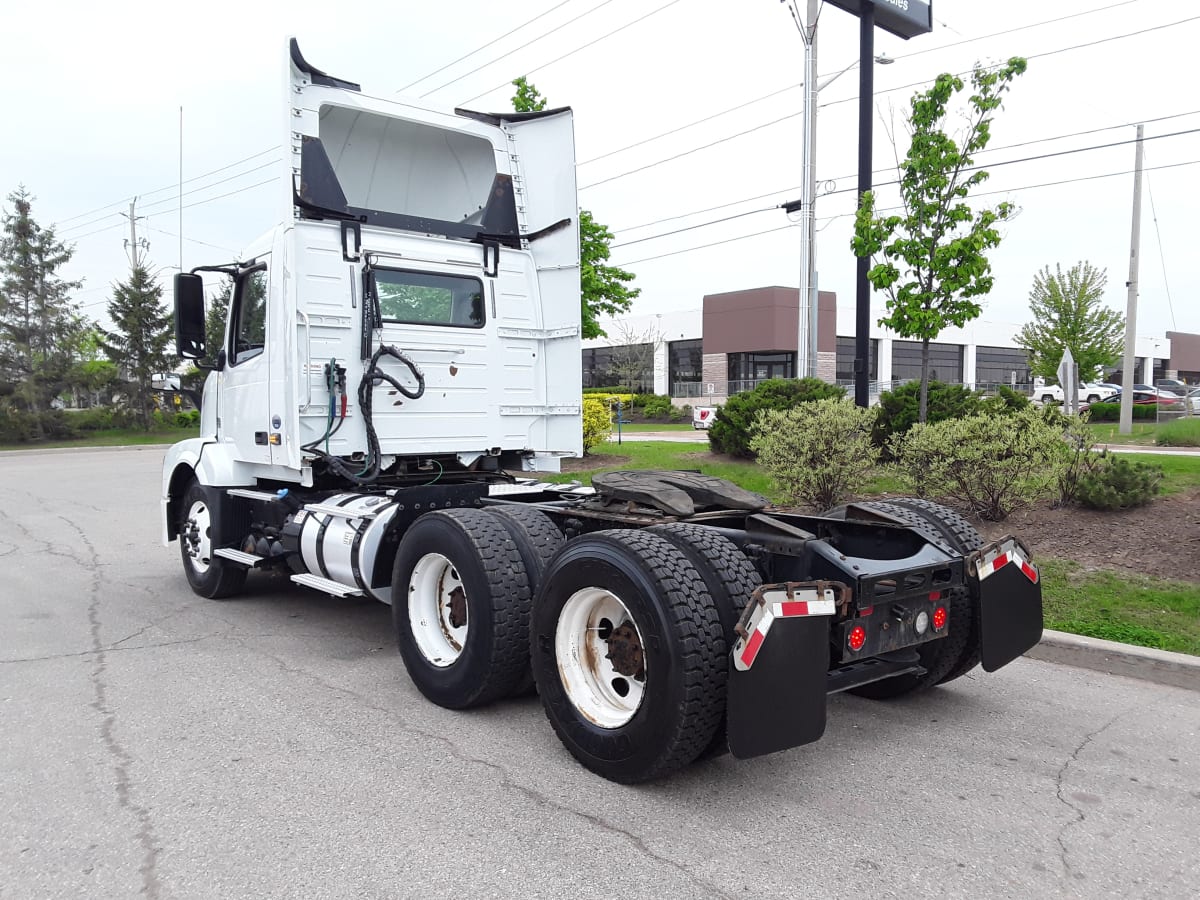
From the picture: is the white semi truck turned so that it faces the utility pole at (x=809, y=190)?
no

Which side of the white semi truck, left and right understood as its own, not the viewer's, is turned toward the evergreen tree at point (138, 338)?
front

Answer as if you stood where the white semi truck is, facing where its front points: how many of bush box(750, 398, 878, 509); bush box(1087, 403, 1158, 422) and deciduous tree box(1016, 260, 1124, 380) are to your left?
0

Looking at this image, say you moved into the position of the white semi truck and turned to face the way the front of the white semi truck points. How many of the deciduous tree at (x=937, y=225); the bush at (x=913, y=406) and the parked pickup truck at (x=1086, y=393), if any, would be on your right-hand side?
3

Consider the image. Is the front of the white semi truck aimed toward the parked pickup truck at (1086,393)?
no

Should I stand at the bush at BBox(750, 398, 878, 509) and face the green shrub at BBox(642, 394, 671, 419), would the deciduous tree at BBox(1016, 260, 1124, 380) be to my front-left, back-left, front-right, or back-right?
front-right

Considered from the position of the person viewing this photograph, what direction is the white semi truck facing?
facing away from the viewer and to the left of the viewer

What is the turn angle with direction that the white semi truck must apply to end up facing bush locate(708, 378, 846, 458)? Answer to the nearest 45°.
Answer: approximately 45° to its right

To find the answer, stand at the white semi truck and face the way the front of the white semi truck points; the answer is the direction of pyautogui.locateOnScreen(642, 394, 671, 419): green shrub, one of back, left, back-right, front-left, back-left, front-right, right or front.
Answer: front-right

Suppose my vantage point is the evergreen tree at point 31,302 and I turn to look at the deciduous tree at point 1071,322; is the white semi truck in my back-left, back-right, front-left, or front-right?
front-right

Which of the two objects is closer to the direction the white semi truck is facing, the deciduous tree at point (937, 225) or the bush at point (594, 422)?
the bush

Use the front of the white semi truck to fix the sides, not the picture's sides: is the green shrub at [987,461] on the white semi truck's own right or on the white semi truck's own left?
on the white semi truck's own right

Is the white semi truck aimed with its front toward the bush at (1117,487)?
no

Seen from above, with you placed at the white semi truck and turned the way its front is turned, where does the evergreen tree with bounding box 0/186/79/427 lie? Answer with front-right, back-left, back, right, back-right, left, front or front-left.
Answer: front

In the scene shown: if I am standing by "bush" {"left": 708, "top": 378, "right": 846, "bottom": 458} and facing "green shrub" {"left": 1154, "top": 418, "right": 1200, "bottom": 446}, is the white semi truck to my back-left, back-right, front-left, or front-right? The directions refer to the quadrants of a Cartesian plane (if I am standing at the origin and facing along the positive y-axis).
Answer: back-right

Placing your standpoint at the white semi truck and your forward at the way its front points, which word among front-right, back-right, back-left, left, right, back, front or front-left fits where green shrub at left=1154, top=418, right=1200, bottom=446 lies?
right

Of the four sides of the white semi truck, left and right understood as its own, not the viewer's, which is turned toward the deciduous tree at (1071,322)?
right

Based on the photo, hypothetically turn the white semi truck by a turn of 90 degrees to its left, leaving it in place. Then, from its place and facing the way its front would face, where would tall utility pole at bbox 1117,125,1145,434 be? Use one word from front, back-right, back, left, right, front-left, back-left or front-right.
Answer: back

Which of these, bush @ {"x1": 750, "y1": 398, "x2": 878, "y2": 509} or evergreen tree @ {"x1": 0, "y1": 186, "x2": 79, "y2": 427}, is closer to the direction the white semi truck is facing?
the evergreen tree

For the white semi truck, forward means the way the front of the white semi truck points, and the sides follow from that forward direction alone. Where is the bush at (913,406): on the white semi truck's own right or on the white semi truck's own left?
on the white semi truck's own right
